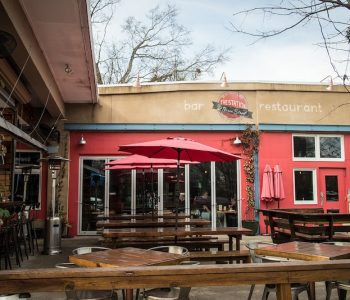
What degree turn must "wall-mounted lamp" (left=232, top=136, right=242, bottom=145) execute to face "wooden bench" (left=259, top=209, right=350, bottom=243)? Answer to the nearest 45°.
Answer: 0° — it already faces it

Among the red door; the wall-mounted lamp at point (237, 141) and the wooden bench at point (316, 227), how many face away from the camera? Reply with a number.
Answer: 1

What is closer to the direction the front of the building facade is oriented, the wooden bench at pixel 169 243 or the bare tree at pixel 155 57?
the wooden bench

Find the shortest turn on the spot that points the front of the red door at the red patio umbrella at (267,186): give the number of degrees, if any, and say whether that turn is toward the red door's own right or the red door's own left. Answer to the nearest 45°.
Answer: approximately 45° to the red door's own right

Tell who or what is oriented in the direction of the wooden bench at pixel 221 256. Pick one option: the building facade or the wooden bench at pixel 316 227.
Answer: the building facade

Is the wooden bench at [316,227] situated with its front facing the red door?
yes

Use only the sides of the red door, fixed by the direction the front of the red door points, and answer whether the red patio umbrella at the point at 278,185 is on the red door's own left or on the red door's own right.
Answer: on the red door's own right

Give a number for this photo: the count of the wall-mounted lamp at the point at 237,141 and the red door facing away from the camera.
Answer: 0

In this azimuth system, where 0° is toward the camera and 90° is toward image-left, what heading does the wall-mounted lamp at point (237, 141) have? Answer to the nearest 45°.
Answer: approximately 0°

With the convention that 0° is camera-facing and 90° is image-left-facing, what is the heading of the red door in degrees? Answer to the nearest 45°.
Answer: approximately 0°
